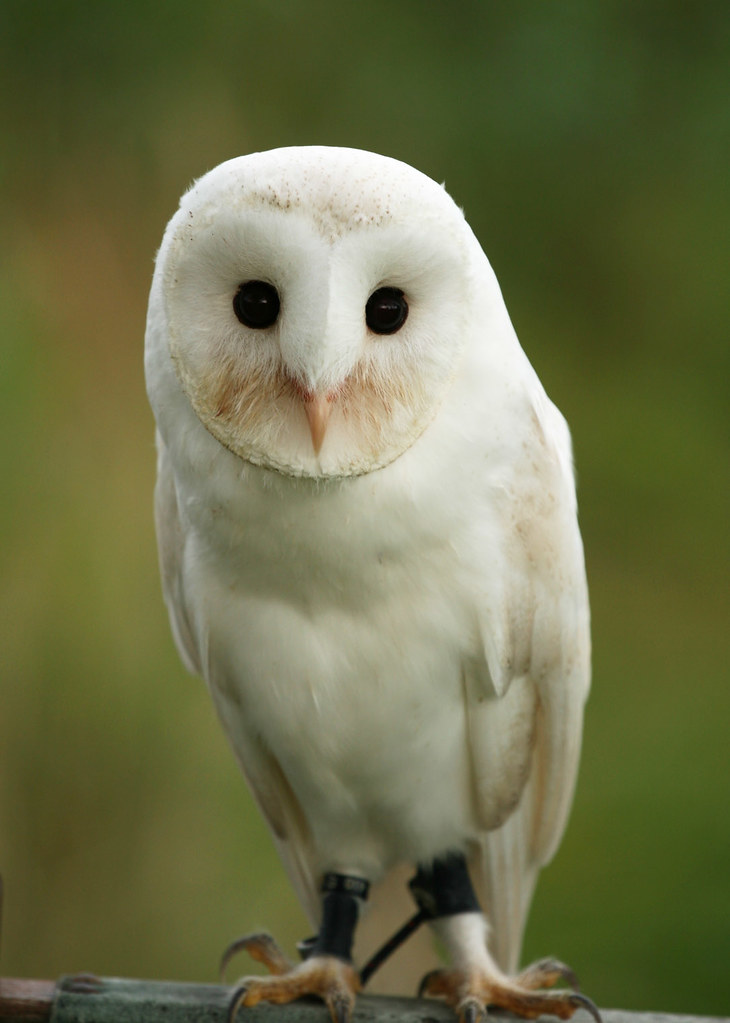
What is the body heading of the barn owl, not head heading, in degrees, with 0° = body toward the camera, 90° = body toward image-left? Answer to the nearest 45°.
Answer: approximately 0°
